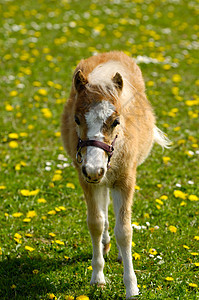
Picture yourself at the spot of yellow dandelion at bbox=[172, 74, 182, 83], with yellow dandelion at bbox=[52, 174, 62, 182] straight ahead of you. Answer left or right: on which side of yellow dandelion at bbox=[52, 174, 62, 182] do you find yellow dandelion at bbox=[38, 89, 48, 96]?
right

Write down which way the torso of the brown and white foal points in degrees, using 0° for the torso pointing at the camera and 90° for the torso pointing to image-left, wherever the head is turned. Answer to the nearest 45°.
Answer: approximately 0°

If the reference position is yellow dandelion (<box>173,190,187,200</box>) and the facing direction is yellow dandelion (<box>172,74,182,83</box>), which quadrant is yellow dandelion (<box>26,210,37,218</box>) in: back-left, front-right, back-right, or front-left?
back-left

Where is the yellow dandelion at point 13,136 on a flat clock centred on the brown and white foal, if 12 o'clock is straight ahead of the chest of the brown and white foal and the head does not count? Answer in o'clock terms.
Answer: The yellow dandelion is roughly at 5 o'clock from the brown and white foal.

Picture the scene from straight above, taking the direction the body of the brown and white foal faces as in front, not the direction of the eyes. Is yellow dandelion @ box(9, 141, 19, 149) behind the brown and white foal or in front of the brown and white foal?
behind
